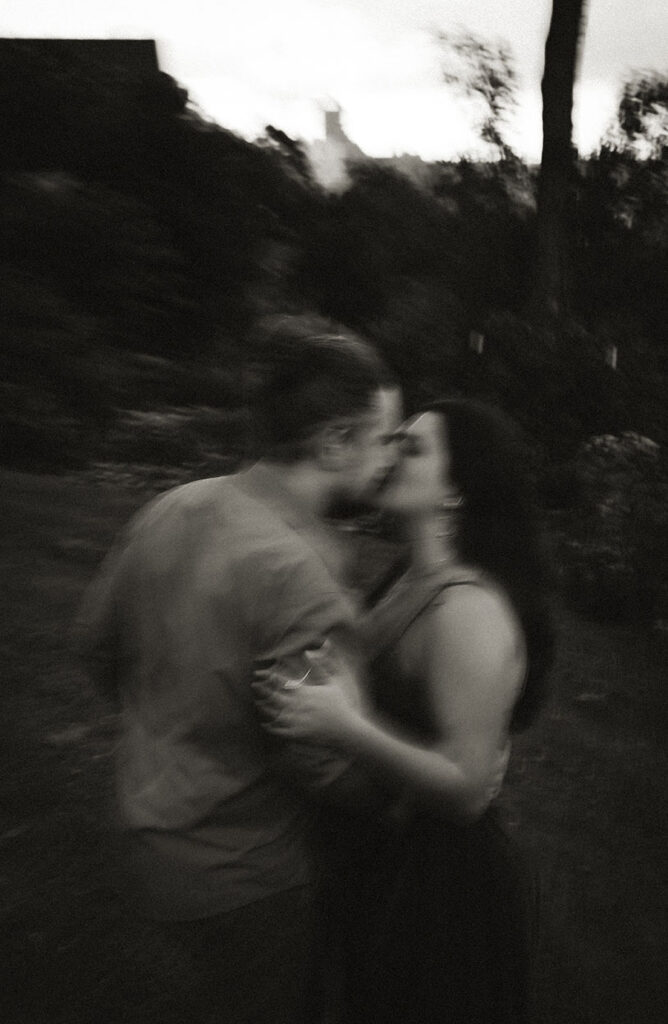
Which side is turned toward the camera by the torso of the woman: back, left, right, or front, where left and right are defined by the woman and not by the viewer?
left

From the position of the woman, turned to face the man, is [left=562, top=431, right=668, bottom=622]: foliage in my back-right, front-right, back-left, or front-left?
back-right

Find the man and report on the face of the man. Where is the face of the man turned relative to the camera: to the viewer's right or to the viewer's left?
to the viewer's right

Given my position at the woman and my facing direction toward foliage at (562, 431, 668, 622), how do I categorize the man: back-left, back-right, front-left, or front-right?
back-left

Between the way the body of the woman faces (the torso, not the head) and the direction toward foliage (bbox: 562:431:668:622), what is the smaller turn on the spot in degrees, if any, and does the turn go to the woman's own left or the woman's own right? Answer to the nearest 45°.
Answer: approximately 90° to the woman's own right
